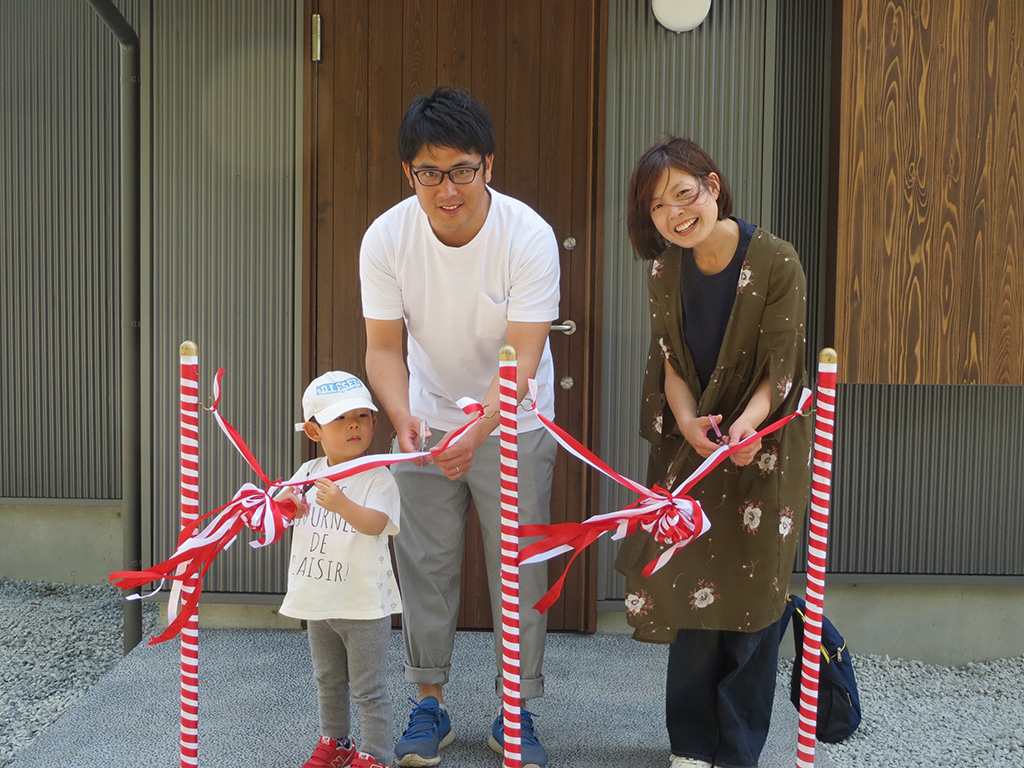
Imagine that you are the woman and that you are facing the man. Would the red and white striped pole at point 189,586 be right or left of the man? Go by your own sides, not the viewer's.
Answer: left

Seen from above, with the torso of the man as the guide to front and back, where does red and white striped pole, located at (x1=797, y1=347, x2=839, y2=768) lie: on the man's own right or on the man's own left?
on the man's own left

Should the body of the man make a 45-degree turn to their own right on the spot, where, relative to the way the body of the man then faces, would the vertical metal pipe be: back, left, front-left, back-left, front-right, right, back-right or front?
right
